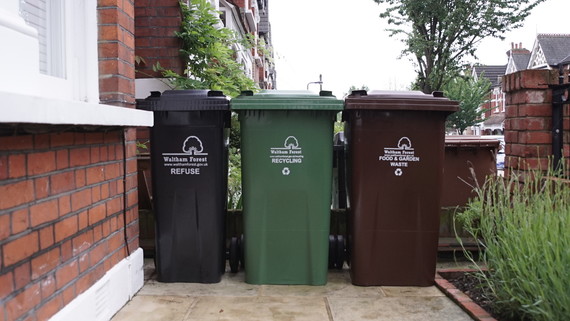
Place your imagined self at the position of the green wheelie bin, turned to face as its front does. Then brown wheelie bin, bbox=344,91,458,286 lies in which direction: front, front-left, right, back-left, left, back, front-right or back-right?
left

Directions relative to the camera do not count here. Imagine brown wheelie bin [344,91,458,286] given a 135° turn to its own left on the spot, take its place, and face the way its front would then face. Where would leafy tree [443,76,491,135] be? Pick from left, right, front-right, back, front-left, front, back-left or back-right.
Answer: front-left

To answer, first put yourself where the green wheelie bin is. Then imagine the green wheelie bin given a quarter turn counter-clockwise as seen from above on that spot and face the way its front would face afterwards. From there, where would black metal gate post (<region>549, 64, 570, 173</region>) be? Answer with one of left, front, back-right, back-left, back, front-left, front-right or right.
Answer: front

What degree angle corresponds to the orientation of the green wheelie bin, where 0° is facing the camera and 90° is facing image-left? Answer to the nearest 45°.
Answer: approximately 0°

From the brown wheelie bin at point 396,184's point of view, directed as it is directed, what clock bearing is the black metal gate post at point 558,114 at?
The black metal gate post is roughly at 8 o'clock from the brown wheelie bin.

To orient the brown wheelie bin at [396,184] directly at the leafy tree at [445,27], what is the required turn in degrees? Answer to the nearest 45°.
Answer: approximately 180°

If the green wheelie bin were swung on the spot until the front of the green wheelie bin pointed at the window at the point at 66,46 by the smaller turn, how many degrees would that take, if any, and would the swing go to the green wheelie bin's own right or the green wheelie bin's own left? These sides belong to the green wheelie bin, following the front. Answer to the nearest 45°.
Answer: approximately 45° to the green wheelie bin's own right

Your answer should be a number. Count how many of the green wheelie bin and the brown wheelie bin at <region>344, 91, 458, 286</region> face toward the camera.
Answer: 2

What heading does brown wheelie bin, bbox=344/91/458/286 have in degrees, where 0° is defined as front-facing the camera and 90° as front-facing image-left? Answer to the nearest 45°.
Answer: approximately 0°

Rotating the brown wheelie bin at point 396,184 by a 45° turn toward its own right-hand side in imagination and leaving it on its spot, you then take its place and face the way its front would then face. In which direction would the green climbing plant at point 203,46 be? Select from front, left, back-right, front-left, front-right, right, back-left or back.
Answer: right

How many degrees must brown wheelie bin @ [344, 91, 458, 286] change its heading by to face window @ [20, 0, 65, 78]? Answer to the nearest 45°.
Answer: approximately 45° to its right

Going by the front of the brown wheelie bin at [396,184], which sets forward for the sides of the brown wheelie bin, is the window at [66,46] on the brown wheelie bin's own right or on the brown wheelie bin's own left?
on the brown wheelie bin's own right

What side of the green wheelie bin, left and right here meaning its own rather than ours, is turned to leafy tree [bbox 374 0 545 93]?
back
